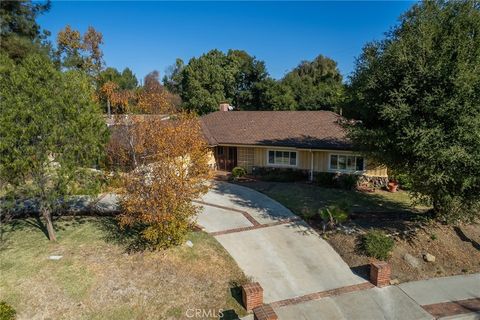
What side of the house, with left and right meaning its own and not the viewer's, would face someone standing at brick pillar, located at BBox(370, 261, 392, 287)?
front

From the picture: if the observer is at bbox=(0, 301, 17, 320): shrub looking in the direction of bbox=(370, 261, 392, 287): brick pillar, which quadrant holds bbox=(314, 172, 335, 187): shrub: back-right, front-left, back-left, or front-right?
front-left

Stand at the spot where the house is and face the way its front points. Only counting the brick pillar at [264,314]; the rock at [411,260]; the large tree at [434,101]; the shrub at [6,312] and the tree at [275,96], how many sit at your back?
1

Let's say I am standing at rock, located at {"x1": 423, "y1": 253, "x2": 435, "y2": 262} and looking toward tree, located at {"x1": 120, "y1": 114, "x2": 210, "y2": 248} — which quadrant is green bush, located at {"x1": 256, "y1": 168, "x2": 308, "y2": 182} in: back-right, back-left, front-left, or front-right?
front-right

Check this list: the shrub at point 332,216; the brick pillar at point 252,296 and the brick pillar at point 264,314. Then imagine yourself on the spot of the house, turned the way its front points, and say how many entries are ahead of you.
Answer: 3

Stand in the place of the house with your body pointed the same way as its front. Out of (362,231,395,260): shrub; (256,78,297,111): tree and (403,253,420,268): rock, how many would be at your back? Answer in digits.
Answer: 1

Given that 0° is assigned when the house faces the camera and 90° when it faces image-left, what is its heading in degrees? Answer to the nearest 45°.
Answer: approximately 0°

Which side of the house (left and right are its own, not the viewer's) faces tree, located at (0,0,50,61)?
right

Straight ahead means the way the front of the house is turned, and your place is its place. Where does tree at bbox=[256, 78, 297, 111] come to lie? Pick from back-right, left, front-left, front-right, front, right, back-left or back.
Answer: back

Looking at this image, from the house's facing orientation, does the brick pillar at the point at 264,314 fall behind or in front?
in front

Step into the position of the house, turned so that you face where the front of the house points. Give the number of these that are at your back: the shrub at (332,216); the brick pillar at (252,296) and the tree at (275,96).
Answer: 1

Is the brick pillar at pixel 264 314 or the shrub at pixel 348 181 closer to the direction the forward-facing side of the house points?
the brick pillar
